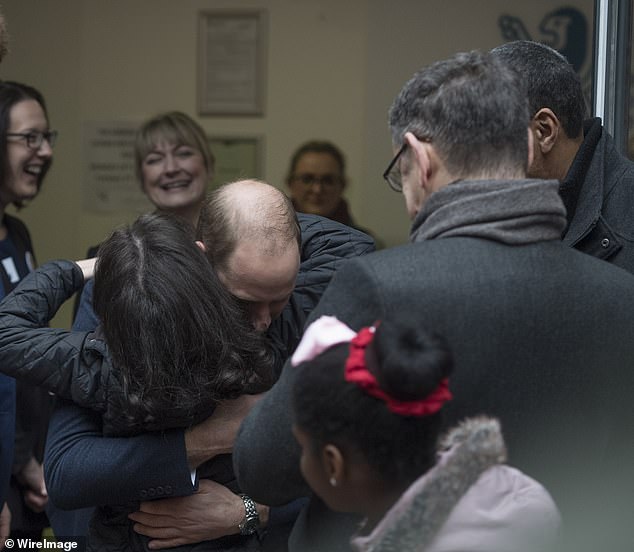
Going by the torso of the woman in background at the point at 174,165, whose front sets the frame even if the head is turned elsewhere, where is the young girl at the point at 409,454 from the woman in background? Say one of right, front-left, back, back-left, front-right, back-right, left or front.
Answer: front

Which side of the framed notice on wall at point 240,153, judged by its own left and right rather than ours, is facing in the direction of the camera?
front

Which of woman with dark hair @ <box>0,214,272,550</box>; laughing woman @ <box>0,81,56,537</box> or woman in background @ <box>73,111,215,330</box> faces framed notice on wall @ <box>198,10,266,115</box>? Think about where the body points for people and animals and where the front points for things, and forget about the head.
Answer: the woman with dark hair

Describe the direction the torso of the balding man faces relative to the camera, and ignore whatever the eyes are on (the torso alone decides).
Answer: toward the camera

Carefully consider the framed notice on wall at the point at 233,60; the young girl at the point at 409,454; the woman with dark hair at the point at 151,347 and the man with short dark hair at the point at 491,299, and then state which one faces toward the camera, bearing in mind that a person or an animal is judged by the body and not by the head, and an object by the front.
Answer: the framed notice on wall

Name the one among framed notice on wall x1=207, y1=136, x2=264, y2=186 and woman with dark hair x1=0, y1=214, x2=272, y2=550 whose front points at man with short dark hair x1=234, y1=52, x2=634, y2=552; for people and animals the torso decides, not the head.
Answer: the framed notice on wall

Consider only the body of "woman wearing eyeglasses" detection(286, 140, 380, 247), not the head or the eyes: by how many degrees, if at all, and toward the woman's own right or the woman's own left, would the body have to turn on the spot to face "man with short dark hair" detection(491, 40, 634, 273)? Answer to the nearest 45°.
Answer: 0° — they already face them

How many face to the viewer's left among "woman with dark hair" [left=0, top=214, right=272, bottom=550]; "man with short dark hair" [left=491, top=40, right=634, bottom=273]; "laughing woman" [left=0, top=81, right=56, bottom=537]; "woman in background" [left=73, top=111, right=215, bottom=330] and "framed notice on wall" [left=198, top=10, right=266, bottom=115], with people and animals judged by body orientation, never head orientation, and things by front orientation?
1

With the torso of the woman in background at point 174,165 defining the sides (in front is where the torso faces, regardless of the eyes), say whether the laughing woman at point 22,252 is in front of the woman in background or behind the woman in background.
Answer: in front

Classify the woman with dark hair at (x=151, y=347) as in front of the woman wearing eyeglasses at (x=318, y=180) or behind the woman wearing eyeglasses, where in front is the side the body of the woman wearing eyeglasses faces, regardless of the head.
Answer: in front

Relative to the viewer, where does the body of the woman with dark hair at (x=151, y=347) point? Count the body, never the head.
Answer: away from the camera

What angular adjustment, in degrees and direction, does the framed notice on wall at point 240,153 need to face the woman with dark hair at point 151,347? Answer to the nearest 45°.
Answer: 0° — it already faces them

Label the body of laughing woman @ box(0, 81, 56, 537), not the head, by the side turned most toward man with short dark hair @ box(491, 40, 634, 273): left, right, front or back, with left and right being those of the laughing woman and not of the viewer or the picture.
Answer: front
